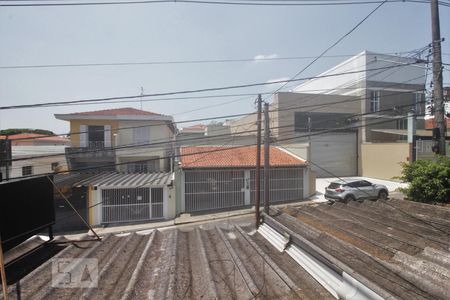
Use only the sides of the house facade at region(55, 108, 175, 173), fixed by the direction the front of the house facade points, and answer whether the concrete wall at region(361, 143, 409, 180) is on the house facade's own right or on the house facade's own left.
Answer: on the house facade's own left

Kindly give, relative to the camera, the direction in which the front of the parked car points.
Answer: facing away from the viewer and to the right of the viewer

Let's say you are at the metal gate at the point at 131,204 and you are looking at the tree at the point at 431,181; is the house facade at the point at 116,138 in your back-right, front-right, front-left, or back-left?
back-left

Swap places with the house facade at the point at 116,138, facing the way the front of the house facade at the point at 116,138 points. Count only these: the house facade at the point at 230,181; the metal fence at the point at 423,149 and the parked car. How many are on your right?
0

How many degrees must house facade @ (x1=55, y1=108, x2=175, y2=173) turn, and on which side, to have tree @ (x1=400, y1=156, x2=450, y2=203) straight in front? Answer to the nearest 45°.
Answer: approximately 45° to its left

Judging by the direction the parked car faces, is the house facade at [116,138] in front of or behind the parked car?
behind

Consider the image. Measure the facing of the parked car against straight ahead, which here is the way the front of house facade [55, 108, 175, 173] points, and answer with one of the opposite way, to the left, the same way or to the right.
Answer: to the left

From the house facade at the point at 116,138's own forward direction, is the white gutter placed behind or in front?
in front

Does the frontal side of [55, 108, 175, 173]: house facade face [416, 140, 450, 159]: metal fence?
no

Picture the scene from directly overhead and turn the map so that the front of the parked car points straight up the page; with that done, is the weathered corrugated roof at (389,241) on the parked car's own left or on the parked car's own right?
on the parked car's own right

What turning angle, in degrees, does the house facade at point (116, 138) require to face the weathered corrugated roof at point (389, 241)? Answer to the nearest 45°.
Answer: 0° — it already faces it

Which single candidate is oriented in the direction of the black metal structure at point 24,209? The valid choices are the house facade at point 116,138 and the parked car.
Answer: the house facade

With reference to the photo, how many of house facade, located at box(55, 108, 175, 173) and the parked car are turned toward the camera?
1

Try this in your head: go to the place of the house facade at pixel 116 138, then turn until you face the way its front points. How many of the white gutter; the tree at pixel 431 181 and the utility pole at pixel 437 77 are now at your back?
0

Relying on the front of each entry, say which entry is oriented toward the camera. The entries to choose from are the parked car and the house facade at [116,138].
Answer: the house facade

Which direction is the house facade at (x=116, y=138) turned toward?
toward the camera

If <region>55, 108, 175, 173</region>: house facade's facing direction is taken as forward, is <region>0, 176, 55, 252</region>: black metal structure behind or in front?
in front
